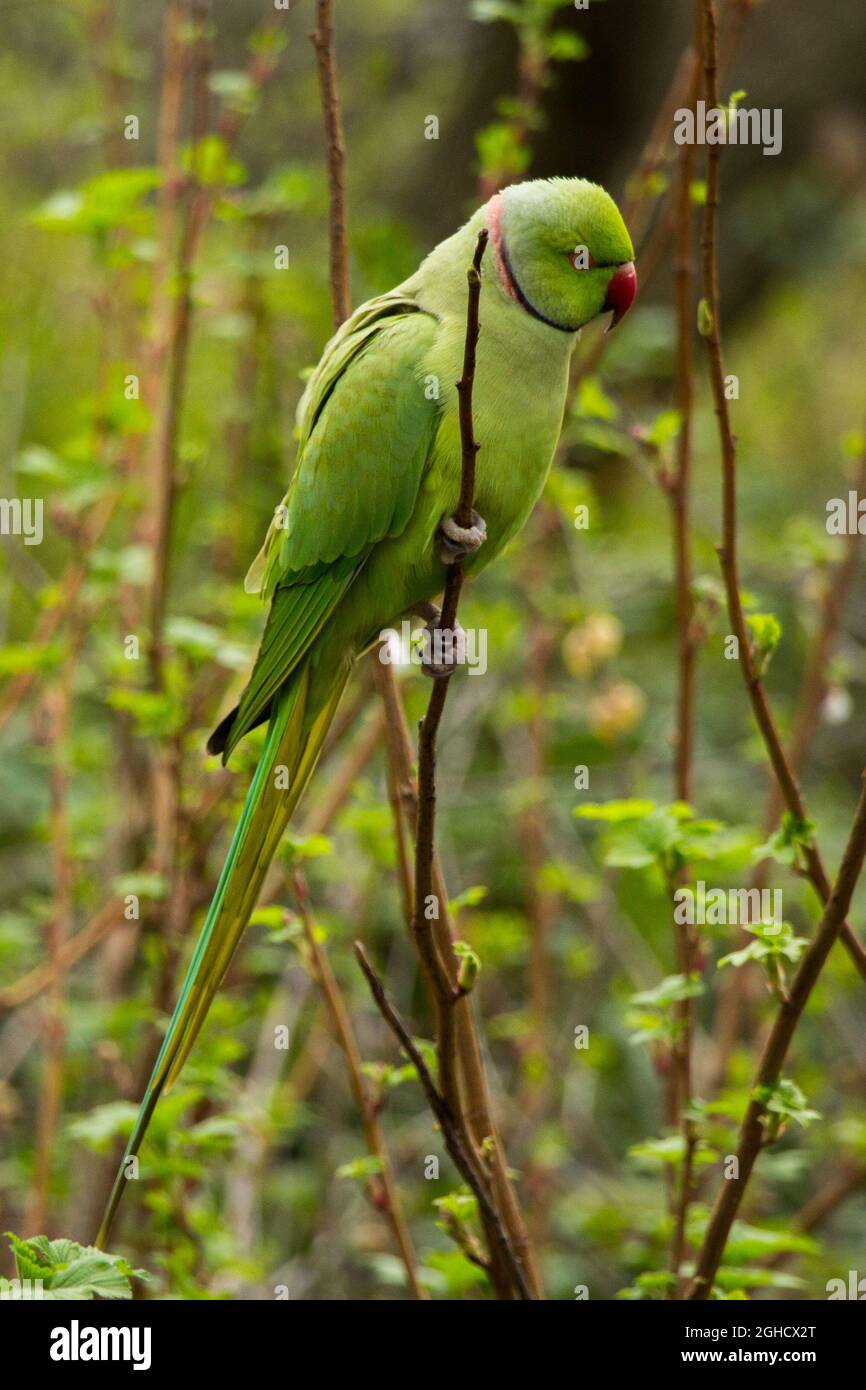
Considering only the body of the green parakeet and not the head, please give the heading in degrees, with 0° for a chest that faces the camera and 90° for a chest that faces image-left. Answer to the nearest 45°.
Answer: approximately 270°
